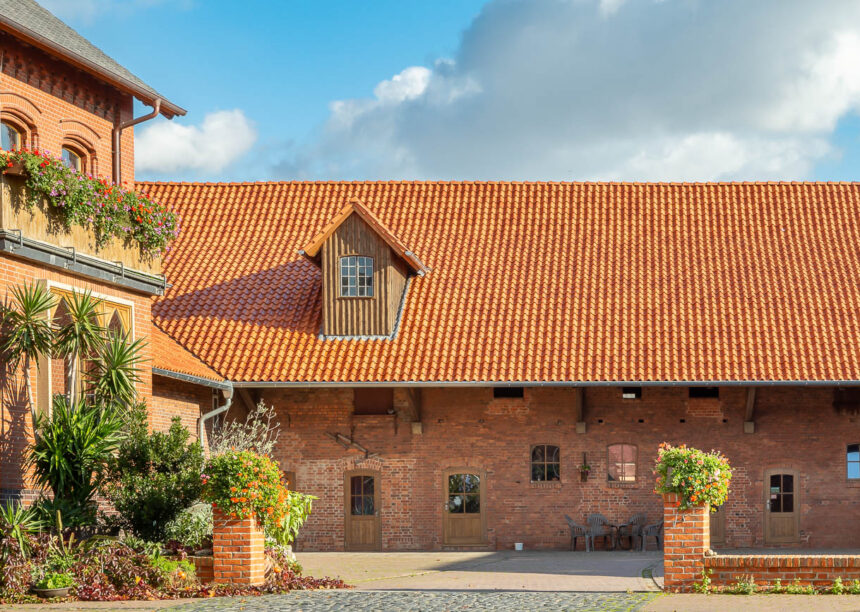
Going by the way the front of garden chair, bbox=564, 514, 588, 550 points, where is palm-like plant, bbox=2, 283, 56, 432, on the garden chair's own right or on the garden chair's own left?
on the garden chair's own right

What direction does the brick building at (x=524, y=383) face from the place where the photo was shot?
facing the viewer

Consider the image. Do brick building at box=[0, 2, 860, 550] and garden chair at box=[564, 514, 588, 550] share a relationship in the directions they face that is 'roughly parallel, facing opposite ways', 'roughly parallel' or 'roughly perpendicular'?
roughly perpendicular

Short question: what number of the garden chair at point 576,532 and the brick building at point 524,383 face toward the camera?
1

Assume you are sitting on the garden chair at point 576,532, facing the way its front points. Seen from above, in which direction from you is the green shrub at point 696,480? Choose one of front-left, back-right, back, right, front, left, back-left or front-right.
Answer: right

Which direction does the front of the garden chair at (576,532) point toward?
to the viewer's right

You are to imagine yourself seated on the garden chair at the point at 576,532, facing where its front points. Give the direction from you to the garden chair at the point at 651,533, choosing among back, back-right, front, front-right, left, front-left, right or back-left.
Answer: front

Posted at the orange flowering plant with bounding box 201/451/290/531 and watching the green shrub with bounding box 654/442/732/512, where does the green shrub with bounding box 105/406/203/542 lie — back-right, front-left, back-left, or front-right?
back-left
